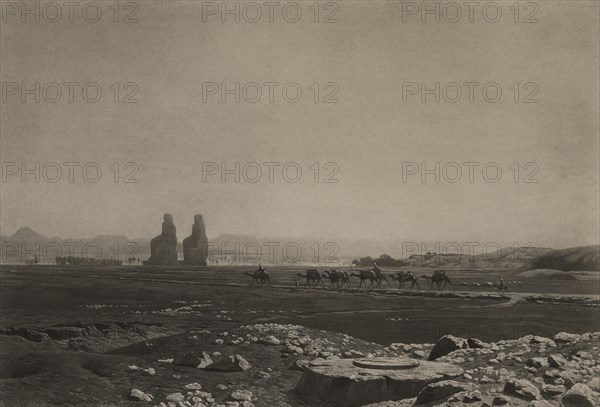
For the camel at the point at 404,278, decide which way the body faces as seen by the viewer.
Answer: to the viewer's left

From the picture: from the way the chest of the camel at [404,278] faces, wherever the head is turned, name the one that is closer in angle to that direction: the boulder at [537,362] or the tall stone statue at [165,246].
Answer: the tall stone statue

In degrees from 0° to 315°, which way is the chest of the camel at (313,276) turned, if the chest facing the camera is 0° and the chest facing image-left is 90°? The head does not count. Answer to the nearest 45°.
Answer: approximately 90°

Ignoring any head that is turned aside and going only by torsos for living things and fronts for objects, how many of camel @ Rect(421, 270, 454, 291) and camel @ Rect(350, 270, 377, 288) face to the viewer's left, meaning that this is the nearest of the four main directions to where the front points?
2

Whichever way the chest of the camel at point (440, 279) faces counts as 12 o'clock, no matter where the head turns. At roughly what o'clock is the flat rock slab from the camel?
The flat rock slab is roughly at 10 o'clock from the camel.

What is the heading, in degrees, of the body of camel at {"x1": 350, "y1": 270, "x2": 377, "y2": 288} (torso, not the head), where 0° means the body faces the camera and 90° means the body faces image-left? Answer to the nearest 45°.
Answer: approximately 90°

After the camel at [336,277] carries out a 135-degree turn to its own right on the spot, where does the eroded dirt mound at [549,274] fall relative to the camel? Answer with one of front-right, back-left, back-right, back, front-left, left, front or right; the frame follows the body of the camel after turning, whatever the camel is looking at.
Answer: front-right

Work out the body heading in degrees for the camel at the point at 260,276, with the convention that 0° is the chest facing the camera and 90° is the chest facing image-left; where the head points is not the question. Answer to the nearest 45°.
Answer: approximately 90°

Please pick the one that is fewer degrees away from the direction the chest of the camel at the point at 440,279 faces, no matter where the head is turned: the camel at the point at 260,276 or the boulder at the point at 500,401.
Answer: the camel

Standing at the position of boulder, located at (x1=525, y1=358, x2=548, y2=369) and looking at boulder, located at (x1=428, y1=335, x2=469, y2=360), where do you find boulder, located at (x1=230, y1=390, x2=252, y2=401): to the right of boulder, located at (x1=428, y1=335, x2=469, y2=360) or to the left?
left

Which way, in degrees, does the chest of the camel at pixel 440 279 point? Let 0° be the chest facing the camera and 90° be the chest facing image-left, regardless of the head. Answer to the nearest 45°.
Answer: approximately 90°

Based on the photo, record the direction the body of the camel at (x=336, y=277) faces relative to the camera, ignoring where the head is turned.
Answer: to the viewer's left
